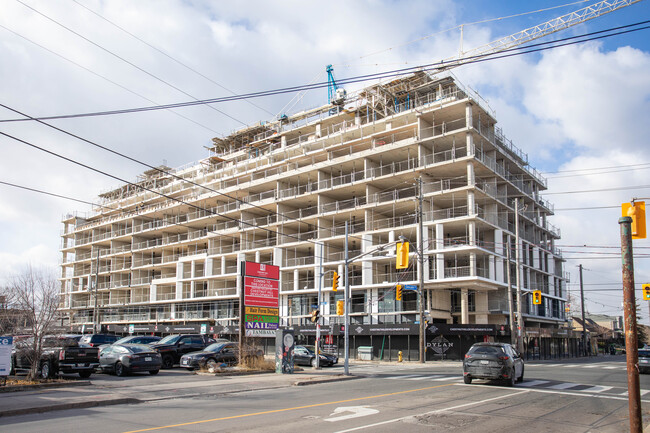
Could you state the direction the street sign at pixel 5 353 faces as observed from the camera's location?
facing the viewer

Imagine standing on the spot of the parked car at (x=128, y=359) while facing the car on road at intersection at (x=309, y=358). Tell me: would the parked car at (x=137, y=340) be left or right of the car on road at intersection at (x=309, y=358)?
left

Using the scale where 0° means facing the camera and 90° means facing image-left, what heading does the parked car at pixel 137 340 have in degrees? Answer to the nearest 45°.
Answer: approximately 45°

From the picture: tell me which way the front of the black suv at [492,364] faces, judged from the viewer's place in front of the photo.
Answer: facing away from the viewer and to the right of the viewer

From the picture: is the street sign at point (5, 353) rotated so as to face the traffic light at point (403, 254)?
no

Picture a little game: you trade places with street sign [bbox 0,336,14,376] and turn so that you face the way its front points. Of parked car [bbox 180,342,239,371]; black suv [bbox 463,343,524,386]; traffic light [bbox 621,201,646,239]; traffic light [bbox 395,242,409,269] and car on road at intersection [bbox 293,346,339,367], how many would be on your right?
0

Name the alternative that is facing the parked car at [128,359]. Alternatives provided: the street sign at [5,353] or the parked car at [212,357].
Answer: the parked car at [212,357]

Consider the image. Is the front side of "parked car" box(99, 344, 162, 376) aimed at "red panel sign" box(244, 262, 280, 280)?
no

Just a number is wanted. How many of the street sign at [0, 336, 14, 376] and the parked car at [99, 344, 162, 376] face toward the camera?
1

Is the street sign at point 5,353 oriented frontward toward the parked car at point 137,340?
no

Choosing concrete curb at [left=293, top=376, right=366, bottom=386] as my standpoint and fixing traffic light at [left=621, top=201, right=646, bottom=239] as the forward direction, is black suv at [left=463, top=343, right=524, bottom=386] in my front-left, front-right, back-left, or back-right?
front-left

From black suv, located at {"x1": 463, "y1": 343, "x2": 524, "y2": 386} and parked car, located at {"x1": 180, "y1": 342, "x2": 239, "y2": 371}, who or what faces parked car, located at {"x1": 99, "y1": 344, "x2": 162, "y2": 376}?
parked car, located at {"x1": 180, "y1": 342, "x2": 239, "y2": 371}

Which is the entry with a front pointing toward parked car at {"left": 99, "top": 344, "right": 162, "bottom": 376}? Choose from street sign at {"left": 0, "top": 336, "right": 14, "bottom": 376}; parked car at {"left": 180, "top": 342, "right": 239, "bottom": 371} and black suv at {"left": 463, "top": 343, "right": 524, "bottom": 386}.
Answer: parked car at {"left": 180, "top": 342, "right": 239, "bottom": 371}

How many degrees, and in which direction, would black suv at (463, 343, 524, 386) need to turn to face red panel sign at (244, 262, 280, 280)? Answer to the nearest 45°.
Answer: approximately 90° to its left
